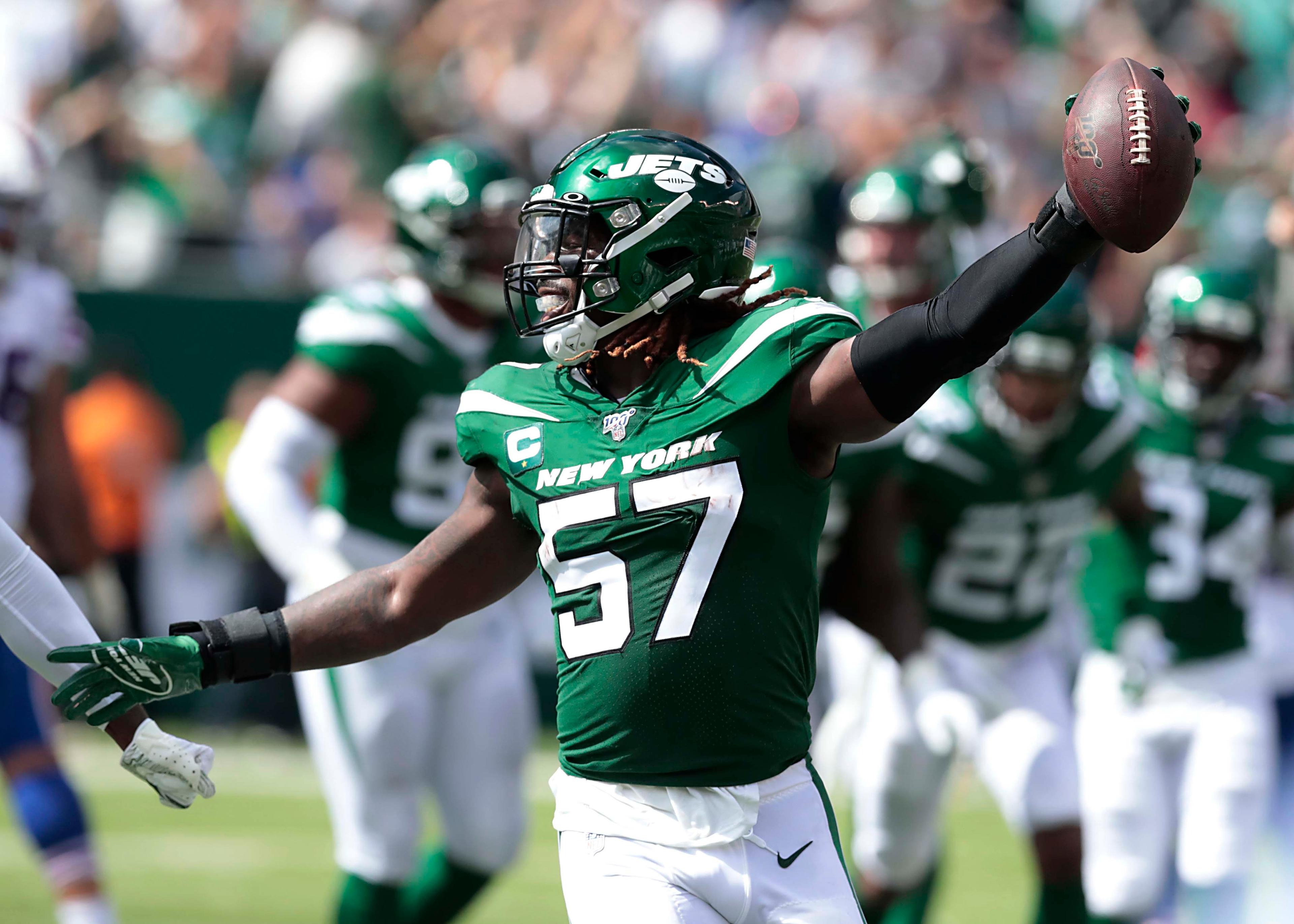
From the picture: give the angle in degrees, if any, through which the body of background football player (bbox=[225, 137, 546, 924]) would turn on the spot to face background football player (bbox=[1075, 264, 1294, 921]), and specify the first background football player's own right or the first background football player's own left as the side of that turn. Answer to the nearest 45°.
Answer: approximately 45° to the first background football player's own left

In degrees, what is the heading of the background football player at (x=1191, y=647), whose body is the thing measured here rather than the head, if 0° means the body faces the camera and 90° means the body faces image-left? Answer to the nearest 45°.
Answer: approximately 0°

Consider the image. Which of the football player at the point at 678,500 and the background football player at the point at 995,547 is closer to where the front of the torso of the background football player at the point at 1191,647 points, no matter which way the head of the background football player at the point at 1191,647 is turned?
the football player

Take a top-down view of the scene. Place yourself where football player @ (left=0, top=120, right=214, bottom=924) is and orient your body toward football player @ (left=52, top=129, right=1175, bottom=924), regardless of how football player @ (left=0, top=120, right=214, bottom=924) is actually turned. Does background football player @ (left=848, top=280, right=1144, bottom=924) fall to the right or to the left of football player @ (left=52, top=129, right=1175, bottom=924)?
left

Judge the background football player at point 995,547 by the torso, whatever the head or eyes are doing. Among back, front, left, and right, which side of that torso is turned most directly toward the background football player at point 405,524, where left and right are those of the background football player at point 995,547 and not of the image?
right

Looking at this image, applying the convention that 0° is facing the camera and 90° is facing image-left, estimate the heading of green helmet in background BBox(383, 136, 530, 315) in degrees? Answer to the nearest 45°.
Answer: approximately 315°

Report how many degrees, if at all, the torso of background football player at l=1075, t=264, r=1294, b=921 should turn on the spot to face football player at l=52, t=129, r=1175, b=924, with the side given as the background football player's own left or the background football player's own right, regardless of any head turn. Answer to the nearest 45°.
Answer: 0° — they already face them
